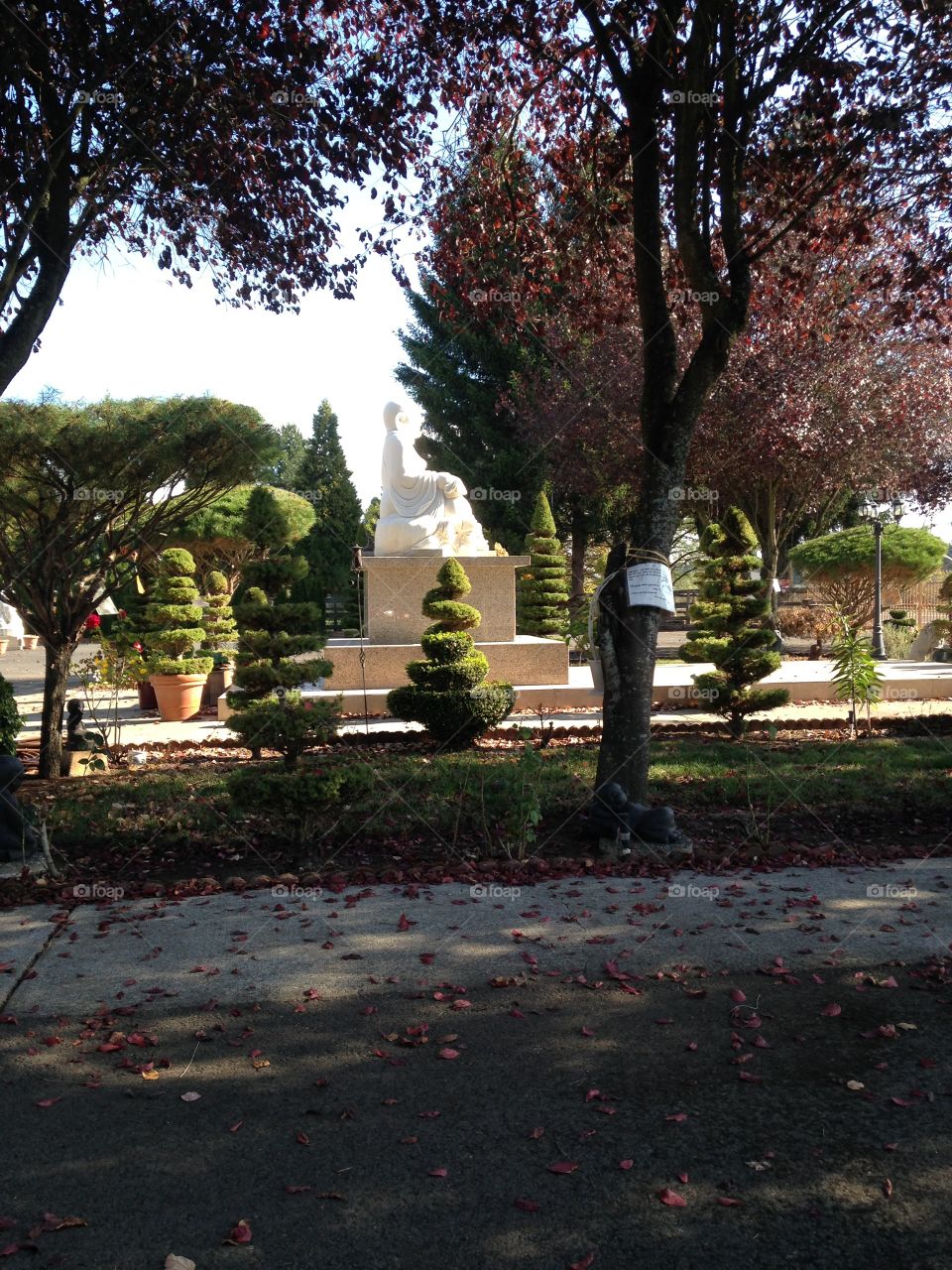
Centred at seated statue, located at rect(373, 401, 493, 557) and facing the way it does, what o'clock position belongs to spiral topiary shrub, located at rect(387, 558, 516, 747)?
The spiral topiary shrub is roughly at 3 o'clock from the seated statue.

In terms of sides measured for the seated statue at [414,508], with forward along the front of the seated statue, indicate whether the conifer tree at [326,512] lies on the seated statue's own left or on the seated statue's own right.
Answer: on the seated statue's own left

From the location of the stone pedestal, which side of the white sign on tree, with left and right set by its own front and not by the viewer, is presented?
back

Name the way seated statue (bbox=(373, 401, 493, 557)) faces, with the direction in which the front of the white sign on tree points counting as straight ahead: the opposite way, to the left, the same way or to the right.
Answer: to the left

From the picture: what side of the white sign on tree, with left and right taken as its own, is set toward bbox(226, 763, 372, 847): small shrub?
right

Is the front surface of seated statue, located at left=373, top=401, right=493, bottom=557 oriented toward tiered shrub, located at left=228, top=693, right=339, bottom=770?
no

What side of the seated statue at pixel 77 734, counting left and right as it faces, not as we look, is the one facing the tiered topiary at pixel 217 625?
left

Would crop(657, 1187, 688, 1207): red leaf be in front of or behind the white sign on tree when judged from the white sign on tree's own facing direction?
in front

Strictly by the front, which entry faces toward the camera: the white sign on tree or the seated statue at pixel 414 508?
the white sign on tree

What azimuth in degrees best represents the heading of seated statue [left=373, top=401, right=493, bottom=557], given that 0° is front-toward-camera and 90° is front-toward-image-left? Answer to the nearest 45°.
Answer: approximately 270°

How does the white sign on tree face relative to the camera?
toward the camera

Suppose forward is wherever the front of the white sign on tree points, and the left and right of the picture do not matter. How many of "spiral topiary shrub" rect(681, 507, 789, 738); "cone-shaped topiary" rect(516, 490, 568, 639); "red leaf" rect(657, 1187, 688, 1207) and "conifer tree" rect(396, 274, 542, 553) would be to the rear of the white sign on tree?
3

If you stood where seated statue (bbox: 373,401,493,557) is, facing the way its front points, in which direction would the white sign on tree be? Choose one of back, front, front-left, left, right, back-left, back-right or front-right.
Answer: right

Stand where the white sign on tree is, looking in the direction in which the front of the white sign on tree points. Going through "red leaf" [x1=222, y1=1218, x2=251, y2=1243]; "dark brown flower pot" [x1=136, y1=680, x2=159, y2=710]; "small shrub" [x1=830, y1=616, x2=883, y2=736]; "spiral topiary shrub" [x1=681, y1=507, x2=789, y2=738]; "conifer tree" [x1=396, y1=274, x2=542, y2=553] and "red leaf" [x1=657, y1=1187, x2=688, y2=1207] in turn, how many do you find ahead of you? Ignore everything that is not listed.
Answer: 2
